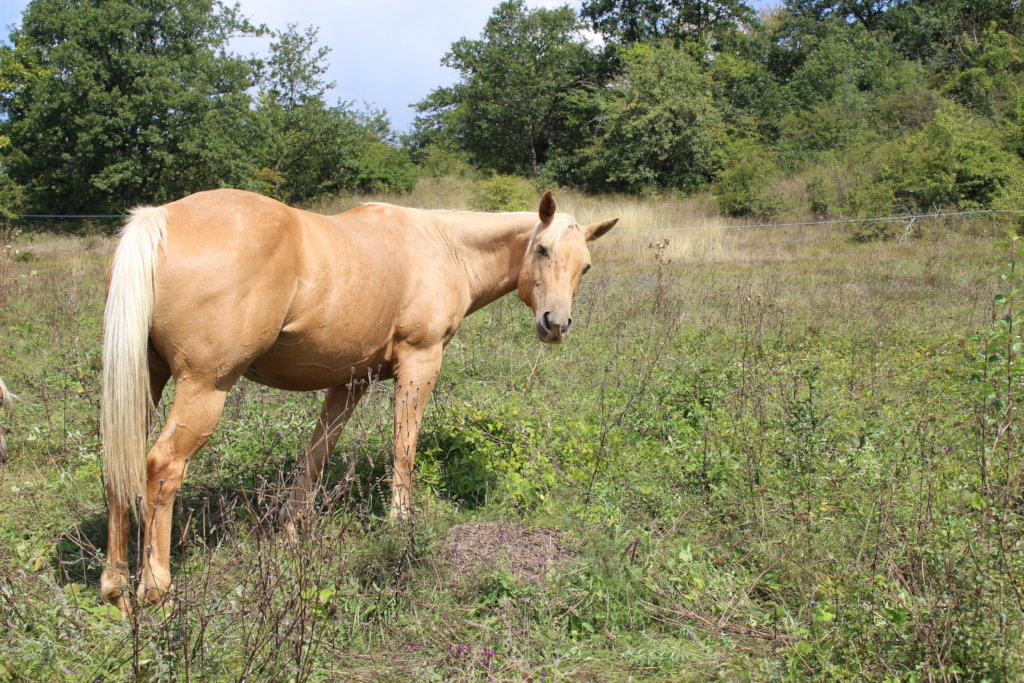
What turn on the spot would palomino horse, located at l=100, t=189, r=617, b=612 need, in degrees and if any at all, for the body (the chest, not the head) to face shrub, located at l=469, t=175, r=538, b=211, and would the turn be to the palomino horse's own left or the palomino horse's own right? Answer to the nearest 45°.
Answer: approximately 45° to the palomino horse's own left

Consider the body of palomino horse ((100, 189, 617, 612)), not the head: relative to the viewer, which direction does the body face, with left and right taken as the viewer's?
facing away from the viewer and to the right of the viewer

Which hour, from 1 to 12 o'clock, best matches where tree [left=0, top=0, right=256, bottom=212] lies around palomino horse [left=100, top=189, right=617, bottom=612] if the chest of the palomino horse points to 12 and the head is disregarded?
The tree is roughly at 10 o'clock from the palomino horse.

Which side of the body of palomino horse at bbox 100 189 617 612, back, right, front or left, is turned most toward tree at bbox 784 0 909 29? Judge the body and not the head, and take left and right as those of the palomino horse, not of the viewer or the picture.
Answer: front

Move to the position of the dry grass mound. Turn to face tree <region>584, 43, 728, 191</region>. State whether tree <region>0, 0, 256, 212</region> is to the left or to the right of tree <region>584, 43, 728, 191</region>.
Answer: left

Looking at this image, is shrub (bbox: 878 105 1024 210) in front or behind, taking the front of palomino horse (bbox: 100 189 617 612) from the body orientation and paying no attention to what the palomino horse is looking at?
in front

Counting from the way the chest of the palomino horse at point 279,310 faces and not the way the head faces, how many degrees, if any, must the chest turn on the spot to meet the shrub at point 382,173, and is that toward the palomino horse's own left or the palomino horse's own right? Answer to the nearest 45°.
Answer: approximately 45° to the palomino horse's own left

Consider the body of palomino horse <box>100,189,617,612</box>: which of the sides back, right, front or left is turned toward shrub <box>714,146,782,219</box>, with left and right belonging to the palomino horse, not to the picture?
front
